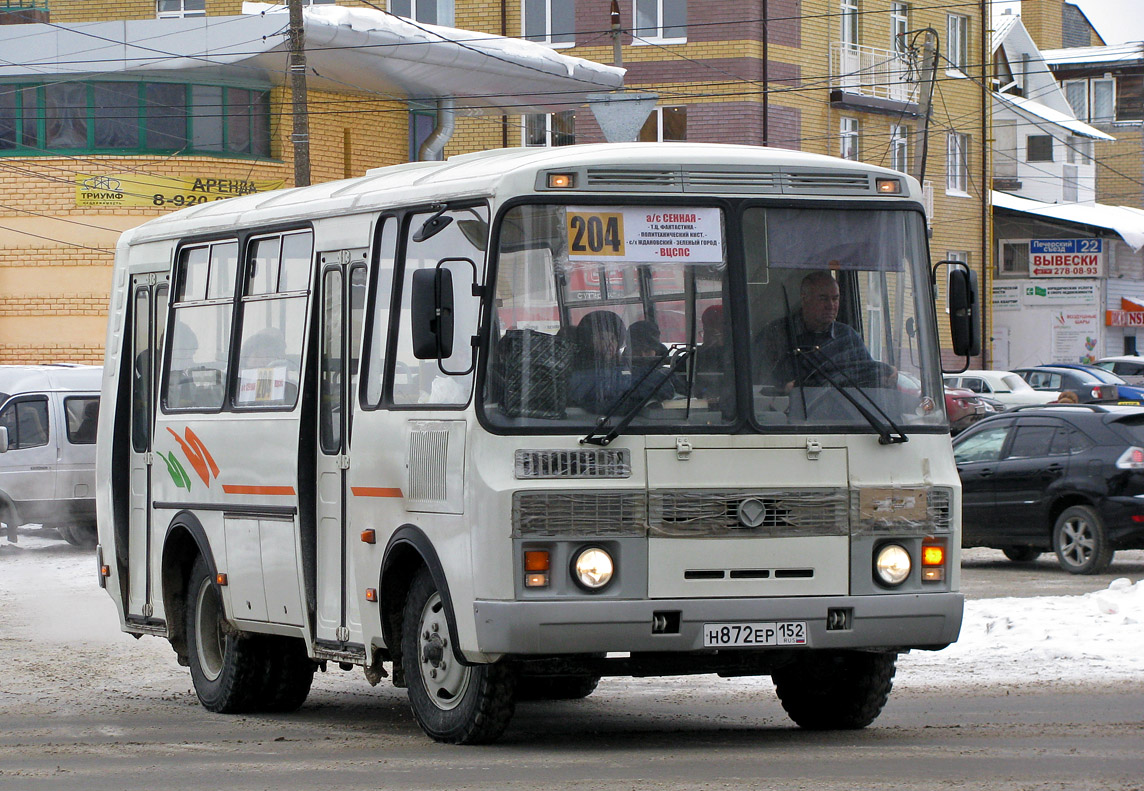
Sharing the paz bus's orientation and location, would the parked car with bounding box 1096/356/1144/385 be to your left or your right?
on your left

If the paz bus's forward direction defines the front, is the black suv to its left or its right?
on its left

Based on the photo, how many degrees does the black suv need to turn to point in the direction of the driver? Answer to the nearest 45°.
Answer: approximately 135° to its left

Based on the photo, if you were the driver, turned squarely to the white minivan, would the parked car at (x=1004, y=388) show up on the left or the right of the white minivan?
right

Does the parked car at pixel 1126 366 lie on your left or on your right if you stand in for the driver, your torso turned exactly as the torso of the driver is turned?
on your left

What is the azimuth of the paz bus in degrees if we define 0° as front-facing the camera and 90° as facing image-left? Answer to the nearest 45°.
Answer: approximately 315°

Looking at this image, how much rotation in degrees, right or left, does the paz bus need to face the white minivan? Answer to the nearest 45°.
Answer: approximately 180°

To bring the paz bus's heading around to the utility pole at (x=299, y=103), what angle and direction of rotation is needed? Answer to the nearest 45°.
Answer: approximately 135° to its left

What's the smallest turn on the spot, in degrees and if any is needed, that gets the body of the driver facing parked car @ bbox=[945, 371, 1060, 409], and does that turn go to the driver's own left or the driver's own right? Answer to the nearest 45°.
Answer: approximately 135° to the driver's own left

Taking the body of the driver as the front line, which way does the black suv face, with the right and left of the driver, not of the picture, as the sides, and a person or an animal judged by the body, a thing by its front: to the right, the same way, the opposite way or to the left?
the opposite way

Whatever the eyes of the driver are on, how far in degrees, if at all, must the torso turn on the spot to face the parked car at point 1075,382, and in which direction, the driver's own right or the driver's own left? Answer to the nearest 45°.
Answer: approximately 135° to the driver's own left

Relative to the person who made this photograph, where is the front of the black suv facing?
facing away from the viewer and to the left of the viewer

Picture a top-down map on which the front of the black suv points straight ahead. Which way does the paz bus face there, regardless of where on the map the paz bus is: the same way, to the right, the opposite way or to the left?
the opposite way

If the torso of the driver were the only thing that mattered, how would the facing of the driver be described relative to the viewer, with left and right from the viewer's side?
facing the viewer and to the right of the viewer
